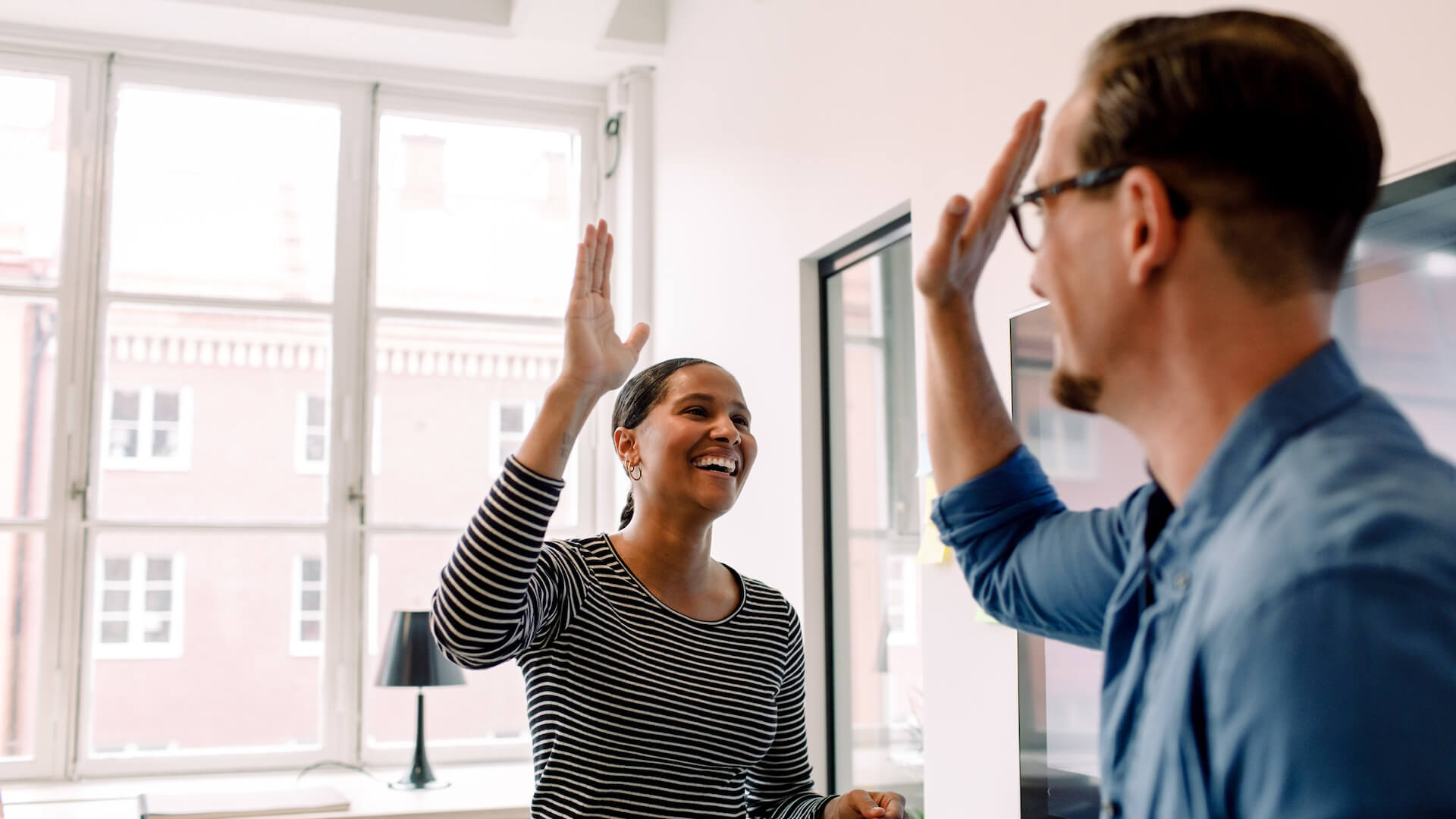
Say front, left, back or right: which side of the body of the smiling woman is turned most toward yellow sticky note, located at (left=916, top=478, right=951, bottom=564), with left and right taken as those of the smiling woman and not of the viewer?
left

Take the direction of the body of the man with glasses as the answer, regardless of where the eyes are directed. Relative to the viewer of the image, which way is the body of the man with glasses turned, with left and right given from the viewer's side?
facing to the left of the viewer

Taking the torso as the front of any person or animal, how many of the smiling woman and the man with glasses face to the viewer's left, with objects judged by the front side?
1

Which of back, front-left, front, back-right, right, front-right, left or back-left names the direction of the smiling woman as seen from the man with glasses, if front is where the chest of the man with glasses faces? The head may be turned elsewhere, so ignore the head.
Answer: front-right

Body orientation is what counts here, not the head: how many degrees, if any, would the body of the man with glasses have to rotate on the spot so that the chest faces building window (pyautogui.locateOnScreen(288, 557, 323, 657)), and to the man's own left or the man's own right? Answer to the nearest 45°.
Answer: approximately 45° to the man's own right

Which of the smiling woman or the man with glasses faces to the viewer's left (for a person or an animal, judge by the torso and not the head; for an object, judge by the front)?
the man with glasses

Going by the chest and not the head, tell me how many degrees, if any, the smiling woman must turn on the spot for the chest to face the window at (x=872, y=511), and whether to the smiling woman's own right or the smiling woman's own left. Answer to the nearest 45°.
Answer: approximately 90° to the smiling woman's own left

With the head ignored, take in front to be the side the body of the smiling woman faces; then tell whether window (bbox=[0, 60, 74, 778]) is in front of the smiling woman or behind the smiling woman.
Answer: behind

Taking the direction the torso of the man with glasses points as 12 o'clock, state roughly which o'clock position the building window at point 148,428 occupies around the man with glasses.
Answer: The building window is roughly at 1 o'clock from the man with glasses.

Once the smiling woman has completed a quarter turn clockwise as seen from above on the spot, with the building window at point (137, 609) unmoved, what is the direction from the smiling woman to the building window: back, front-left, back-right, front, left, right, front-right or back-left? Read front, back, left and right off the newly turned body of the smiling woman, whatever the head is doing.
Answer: right

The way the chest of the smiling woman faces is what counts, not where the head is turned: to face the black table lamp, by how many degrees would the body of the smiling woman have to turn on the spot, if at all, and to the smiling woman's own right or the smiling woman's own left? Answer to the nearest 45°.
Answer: approximately 135° to the smiling woman's own left

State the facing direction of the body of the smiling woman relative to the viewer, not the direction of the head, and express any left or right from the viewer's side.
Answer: facing the viewer and to the right of the viewer

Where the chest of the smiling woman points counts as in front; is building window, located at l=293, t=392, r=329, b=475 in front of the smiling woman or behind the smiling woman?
behind

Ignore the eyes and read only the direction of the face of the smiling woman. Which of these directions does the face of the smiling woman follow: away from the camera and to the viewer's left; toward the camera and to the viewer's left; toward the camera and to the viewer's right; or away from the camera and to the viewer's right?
toward the camera and to the viewer's right

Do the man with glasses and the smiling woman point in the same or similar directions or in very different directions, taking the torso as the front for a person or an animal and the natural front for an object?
very different directions
